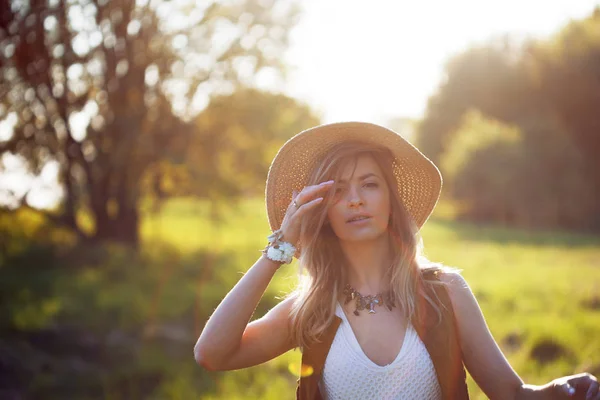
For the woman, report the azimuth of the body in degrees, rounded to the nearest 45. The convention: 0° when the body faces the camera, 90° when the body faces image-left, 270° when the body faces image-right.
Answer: approximately 0°
